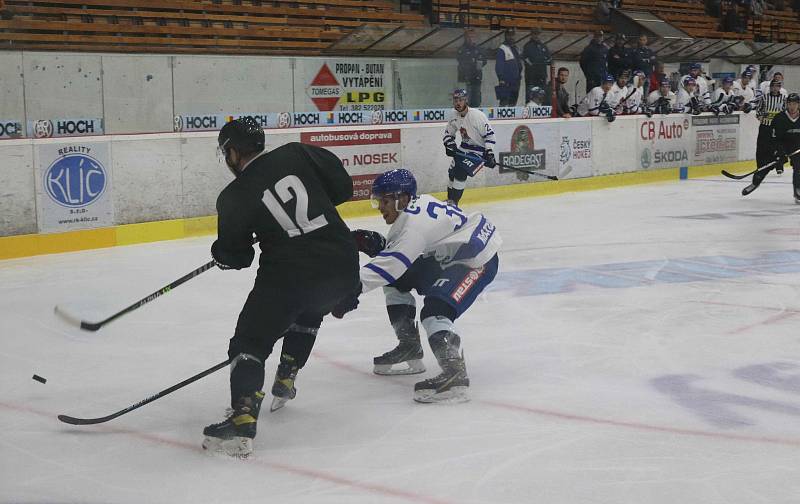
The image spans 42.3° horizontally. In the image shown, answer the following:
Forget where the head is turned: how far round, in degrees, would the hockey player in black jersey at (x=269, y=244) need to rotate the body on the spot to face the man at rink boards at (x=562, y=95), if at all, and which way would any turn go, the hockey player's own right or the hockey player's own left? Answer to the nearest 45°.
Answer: approximately 45° to the hockey player's own right

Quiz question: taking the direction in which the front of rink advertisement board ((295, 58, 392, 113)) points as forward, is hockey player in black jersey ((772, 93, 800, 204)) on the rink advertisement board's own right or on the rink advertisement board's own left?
on the rink advertisement board's own left

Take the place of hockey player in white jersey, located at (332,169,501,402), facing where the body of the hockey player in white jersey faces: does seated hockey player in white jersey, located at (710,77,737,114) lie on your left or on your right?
on your right

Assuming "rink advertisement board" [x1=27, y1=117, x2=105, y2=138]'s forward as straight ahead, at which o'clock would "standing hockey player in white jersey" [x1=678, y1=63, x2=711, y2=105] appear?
The standing hockey player in white jersey is roughly at 8 o'clock from the rink advertisement board.

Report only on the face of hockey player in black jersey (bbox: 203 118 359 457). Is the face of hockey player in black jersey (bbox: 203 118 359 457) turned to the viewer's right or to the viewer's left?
to the viewer's left

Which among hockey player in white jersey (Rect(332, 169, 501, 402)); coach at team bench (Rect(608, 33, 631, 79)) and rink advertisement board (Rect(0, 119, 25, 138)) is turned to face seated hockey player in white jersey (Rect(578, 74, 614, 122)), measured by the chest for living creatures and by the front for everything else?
the coach at team bench

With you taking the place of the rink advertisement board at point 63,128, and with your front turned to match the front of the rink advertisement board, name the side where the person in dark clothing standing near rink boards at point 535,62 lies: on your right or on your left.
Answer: on your left

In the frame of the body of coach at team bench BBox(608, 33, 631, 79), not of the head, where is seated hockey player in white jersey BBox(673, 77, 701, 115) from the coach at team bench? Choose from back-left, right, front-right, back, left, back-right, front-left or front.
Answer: left

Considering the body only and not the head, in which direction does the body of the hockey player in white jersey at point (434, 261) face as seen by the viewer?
to the viewer's left

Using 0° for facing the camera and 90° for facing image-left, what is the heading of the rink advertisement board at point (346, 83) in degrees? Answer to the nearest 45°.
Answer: approximately 0°

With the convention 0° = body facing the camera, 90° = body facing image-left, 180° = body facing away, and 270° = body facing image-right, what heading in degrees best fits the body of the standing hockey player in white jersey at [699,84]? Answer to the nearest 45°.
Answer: approximately 45°

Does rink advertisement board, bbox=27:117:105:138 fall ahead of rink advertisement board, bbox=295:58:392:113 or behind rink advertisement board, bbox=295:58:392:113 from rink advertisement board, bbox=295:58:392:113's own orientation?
ahead

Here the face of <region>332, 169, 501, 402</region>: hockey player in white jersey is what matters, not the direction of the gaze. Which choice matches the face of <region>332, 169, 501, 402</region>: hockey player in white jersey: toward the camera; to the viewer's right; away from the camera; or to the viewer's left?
to the viewer's left

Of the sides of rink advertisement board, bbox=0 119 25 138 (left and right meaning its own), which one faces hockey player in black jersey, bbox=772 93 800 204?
left

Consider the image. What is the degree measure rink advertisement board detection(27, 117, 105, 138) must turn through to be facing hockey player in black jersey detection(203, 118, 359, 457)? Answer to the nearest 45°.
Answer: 0° — it already faces them
